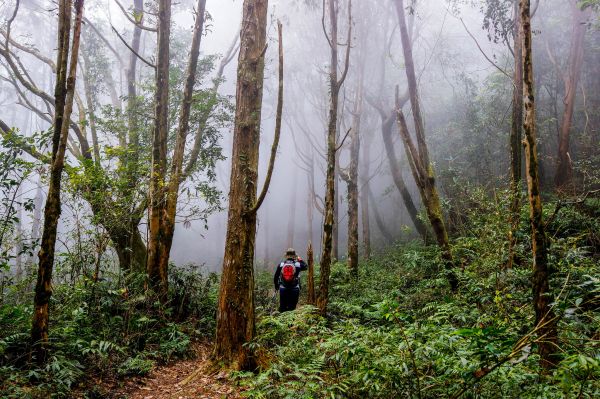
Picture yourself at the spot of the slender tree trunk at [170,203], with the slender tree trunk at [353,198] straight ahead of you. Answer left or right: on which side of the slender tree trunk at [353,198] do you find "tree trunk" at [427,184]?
right

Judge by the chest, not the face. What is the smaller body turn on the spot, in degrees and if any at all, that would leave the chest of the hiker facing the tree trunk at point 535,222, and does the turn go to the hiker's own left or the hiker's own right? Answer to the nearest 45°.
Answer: approximately 135° to the hiker's own right

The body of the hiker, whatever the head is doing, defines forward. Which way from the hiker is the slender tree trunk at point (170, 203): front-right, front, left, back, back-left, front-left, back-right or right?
left

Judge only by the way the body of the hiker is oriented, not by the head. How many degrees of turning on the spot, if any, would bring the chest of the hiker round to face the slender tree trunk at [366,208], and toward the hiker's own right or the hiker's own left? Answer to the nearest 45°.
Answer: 0° — they already face it

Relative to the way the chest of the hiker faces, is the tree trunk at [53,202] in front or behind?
behind

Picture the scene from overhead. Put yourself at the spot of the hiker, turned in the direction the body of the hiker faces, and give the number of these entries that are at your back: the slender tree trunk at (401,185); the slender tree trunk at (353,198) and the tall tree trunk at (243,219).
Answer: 1

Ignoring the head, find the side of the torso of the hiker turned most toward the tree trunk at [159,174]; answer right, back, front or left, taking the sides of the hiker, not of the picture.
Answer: left

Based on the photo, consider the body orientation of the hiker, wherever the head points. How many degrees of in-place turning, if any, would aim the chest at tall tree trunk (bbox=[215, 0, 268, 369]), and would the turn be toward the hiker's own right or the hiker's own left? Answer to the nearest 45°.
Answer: approximately 180°

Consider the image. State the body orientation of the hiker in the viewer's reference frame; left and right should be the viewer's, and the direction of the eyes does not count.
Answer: facing away from the viewer

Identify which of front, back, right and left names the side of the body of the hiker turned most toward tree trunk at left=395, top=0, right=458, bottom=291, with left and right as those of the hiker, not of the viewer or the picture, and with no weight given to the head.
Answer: right
